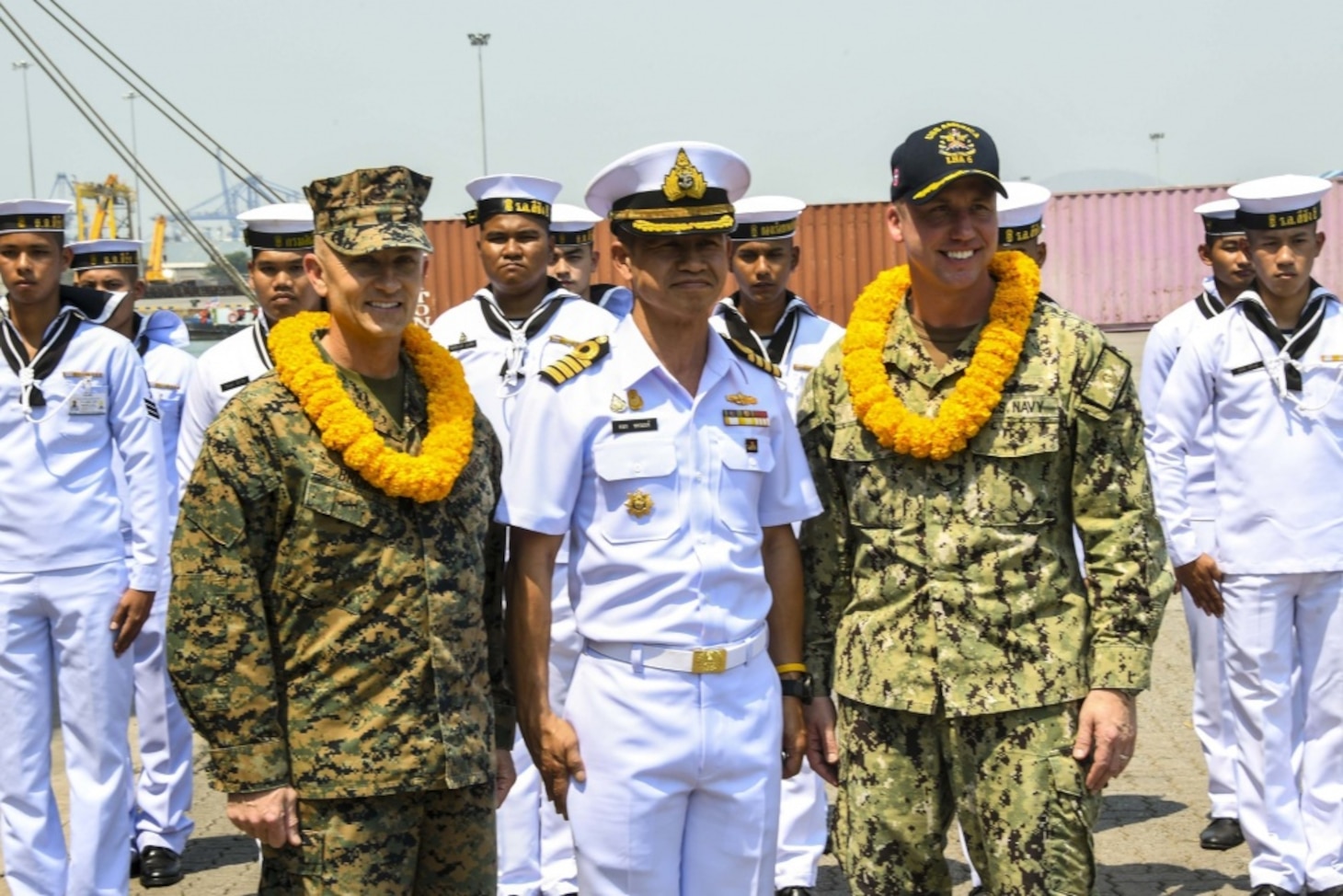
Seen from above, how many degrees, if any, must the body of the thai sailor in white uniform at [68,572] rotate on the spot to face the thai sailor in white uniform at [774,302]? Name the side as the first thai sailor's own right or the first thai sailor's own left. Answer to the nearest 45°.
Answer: approximately 90° to the first thai sailor's own left

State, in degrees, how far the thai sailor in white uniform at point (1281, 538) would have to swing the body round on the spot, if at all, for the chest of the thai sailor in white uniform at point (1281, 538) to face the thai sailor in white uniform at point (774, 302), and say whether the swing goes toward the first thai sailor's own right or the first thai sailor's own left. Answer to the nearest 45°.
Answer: approximately 90° to the first thai sailor's own right

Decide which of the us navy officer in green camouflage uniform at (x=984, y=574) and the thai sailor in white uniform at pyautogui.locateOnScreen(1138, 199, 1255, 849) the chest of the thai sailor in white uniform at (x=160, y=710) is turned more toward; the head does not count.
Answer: the us navy officer in green camouflage uniform

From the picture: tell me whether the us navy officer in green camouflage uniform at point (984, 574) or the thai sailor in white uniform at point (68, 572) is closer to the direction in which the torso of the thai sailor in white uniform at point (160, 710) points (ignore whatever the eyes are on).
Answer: the thai sailor in white uniform

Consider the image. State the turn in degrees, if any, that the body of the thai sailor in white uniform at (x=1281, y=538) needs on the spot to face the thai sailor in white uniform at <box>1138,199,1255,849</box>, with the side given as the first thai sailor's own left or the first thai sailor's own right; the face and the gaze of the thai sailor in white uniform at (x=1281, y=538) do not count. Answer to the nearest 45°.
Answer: approximately 180°

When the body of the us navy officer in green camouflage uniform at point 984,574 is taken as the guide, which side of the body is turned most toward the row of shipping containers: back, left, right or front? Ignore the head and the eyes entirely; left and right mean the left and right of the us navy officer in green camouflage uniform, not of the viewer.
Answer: back
